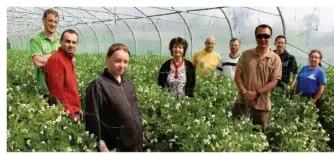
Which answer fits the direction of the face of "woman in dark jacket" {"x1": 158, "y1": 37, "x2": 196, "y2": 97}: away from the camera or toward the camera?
toward the camera

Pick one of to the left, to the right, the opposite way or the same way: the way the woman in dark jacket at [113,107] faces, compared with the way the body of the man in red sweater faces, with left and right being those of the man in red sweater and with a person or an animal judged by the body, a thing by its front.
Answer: the same way

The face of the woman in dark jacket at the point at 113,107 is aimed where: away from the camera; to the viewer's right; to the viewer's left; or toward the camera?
toward the camera

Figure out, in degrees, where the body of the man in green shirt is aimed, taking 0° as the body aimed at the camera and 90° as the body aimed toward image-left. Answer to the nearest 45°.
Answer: approximately 315°

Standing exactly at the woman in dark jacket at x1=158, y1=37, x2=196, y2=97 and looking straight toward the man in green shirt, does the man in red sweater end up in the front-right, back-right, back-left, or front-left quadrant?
front-left

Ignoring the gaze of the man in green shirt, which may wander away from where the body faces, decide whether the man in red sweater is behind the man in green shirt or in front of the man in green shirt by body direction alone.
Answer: in front

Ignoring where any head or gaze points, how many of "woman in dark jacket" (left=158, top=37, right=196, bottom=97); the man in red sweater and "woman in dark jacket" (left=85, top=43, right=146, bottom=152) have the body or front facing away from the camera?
0

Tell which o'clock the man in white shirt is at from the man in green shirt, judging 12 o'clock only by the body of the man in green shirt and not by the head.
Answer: The man in white shirt is roughly at 10 o'clock from the man in green shirt.

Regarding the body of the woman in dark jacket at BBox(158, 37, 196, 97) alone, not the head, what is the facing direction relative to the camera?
toward the camera

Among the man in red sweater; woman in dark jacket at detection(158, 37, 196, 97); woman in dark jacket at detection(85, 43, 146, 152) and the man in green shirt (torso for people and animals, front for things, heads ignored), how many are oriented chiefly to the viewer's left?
0

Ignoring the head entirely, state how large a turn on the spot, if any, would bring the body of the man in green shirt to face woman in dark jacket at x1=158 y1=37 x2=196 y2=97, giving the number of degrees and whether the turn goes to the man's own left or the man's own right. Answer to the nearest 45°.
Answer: approximately 45° to the man's own left

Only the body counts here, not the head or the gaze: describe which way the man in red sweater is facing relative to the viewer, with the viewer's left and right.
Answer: facing the viewer and to the right of the viewer

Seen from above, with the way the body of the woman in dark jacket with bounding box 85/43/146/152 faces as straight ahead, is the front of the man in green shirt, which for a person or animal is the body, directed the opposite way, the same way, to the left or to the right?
the same way

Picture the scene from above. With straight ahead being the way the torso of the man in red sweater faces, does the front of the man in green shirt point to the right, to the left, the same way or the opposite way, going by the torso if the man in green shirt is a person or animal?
the same way
